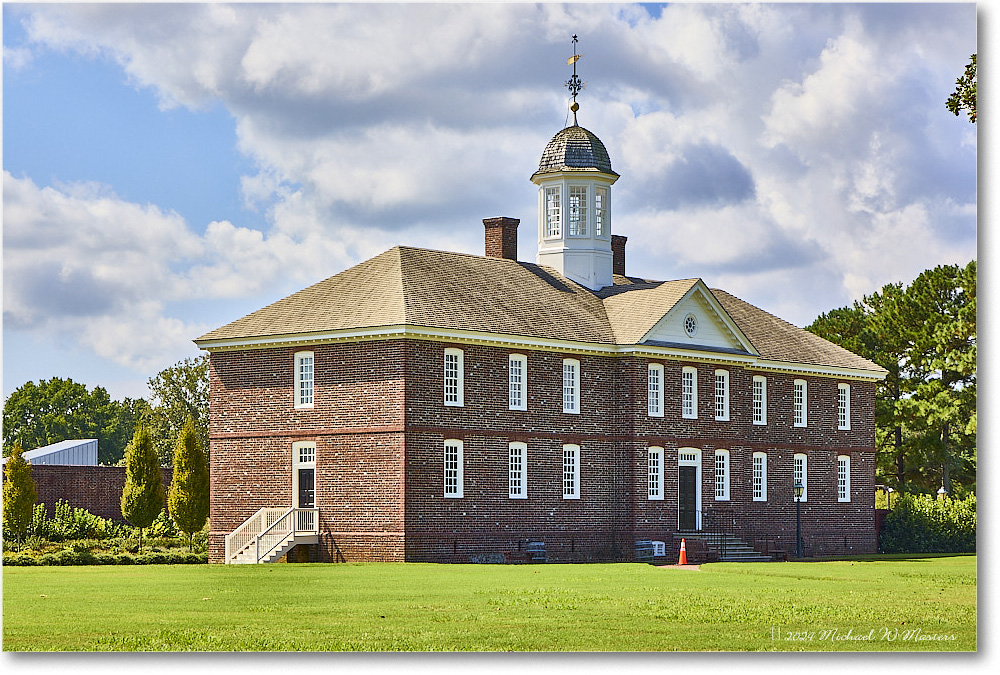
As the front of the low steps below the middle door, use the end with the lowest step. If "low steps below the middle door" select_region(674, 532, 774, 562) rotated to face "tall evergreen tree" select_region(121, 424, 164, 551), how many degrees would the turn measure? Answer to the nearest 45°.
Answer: approximately 135° to its right

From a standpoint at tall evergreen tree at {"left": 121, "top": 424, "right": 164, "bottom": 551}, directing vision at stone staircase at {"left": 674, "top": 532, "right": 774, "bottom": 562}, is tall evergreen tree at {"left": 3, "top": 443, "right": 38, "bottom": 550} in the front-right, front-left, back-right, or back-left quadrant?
back-right

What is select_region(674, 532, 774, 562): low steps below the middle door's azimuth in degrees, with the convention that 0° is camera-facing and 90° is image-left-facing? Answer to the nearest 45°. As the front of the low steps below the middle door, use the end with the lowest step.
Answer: approximately 315°

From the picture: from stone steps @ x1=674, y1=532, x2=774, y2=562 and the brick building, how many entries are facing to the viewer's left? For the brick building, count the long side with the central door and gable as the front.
0

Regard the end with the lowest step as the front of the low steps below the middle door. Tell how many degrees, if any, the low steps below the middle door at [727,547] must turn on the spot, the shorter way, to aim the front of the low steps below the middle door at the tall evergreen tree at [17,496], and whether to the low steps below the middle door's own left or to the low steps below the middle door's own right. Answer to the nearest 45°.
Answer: approximately 135° to the low steps below the middle door's own right

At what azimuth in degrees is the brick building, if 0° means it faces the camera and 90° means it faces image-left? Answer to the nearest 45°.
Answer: approximately 315°
